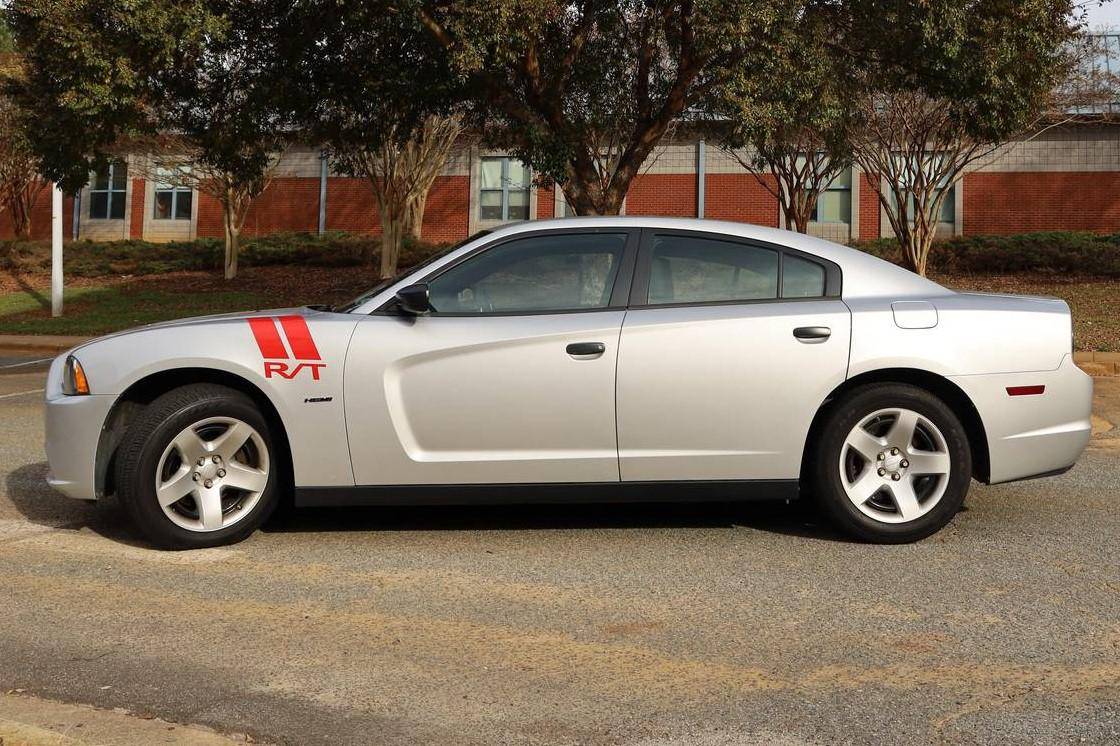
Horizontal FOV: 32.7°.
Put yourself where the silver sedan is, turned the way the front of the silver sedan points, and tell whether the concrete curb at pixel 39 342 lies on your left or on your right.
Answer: on your right

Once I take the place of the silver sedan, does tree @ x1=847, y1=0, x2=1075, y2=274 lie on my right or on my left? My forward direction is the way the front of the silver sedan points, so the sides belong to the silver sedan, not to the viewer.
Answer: on my right

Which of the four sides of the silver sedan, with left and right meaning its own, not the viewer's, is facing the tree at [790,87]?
right

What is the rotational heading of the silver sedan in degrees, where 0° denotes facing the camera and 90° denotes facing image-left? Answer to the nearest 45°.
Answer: approximately 90°

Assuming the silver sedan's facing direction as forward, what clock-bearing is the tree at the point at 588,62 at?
The tree is roughly at 3 o'clock from the silver sedan.

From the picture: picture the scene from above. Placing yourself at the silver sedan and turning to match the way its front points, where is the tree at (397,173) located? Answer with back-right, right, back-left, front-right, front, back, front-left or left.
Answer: right

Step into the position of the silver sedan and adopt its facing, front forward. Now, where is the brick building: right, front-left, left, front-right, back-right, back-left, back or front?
right

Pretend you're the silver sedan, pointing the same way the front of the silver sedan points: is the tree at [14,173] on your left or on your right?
on your right
